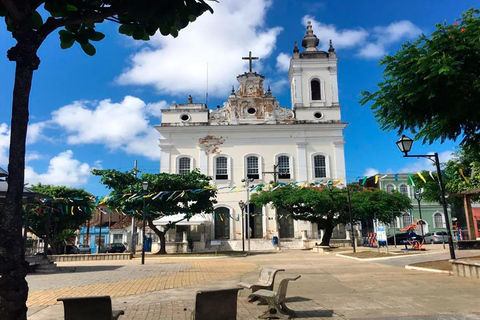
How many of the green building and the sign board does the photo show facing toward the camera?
2

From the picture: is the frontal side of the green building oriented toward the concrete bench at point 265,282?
yes

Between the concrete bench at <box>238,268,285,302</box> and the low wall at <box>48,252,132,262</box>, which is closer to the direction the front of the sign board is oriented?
the concrete bench

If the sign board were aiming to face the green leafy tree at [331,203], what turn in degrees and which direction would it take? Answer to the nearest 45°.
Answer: approximately 135° to its right

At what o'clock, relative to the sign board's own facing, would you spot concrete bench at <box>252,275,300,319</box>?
The concrete bench is roughly at 12 o'clock from the sign board.

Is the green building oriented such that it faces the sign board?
yes

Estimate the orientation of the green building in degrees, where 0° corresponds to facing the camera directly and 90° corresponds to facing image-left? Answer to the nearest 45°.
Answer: approximately 0°

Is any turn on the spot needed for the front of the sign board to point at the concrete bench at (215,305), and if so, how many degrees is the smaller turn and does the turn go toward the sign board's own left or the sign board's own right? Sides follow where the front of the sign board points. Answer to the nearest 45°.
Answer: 0° — it already faces it

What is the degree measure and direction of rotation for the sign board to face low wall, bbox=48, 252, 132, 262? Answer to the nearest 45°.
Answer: approximately 90° to its right

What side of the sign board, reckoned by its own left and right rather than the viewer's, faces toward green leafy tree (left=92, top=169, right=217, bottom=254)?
right
